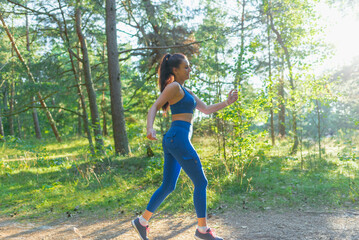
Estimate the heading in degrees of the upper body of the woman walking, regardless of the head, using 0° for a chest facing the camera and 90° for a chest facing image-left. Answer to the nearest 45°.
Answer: approximately 270°

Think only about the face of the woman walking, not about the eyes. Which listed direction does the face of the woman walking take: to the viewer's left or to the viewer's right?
to the viewer's right
